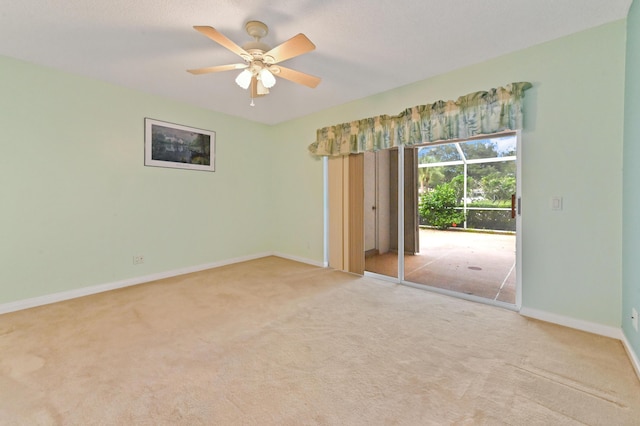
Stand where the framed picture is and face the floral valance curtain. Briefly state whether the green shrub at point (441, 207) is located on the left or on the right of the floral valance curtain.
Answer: left

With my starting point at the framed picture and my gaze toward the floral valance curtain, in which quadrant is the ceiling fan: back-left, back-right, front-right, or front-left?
front-right

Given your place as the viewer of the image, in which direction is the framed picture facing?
facing the viewer and to the right of the viewer

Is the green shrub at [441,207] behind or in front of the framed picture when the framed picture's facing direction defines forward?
in front

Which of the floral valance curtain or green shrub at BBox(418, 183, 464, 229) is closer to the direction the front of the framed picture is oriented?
the floral valance curtain

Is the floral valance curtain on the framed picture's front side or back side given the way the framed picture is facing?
on the front side

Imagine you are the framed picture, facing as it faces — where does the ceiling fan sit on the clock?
The ceiling fan is roughly at 1 o'clock from the framed picture.
